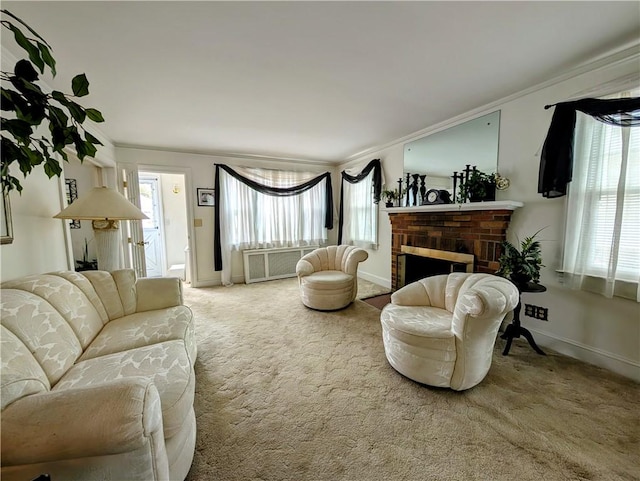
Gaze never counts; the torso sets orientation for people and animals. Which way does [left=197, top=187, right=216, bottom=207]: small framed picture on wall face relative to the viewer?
toward the camera

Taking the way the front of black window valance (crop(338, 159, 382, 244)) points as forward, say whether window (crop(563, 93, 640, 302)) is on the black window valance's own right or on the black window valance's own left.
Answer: on the black window valance's own left

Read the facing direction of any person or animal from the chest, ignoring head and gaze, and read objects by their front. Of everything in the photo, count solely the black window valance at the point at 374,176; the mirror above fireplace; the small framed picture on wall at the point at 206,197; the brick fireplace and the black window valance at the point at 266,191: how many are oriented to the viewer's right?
0

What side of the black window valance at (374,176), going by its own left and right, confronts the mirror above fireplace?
left

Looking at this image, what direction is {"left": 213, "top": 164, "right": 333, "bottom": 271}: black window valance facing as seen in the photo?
toward the camera

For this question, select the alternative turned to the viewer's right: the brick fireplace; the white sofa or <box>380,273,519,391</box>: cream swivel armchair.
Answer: the white sofa

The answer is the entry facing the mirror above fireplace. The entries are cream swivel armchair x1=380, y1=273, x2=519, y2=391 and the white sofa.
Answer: the white sofa

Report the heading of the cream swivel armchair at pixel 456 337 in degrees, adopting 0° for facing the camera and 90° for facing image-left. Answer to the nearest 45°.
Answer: approximately 45°

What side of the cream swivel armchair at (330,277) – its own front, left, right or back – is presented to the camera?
front

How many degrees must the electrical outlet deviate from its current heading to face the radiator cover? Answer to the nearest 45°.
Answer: approximately 45° to its right

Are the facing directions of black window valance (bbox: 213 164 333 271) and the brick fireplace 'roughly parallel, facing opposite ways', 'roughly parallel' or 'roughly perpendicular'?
roughly perpendicular

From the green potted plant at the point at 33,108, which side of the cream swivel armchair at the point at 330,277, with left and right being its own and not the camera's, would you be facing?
front

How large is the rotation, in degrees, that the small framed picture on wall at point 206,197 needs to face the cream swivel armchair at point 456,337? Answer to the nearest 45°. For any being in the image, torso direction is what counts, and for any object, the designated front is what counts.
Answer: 0° — it already faces it

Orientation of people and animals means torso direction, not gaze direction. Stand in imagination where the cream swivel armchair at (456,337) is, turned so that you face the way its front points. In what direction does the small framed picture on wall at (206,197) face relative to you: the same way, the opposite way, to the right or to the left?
to the left

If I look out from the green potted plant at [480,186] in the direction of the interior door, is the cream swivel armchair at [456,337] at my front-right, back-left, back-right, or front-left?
front-left

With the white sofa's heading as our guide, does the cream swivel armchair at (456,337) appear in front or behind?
in front

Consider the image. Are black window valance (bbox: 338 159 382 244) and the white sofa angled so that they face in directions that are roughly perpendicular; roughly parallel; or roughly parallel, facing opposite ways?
roughly parallel, facing opposite ways

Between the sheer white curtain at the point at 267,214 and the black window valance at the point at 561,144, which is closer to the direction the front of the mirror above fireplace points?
the sheer white curtain
